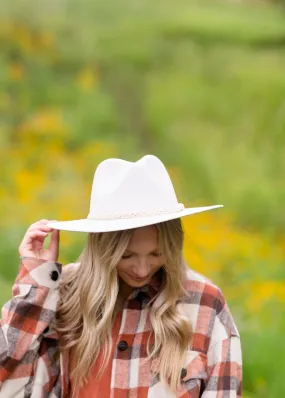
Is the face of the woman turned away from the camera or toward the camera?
toward the camera

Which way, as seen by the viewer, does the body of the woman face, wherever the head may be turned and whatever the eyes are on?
toward the camera
